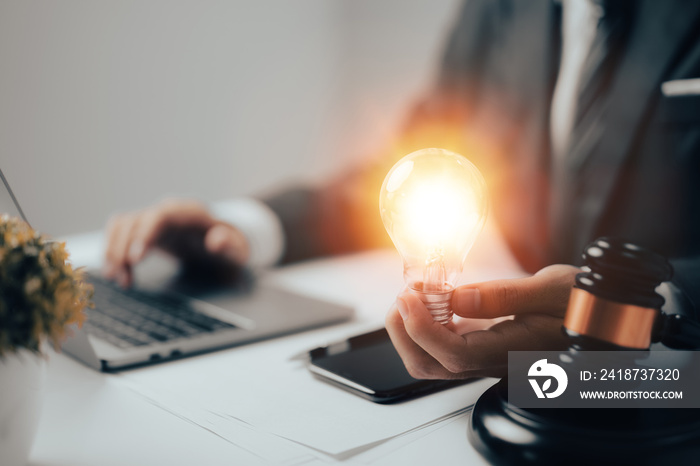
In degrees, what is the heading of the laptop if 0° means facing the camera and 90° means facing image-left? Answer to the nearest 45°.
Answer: approximately 225°

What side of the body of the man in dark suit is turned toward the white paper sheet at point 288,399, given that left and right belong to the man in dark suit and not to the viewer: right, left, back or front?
front

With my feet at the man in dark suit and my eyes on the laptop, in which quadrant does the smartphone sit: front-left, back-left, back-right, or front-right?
front-left

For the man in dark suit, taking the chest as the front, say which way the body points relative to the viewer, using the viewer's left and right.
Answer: facing the viewer and to the left of the viewer

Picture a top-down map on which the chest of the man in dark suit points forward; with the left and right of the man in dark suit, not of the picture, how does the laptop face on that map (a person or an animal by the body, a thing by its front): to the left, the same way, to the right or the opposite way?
the opposite way
